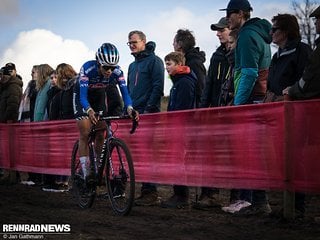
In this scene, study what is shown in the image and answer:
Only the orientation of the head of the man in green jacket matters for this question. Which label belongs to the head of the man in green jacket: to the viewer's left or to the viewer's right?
to the viewer's left

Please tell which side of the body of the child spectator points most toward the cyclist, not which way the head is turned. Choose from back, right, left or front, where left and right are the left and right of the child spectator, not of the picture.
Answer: front

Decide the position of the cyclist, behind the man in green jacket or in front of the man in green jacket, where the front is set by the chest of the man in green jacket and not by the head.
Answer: in front

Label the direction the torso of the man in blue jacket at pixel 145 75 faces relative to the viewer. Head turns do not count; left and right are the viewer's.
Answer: facing the viewer and to the left of the viewer

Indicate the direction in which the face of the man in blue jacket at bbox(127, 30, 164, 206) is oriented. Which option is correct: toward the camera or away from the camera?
toward the camera

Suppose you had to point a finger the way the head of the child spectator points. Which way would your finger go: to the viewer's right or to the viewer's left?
to the viewer's left
